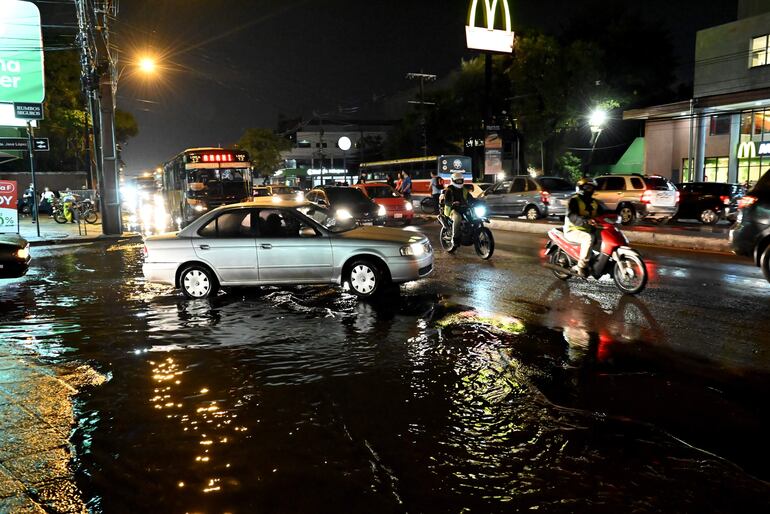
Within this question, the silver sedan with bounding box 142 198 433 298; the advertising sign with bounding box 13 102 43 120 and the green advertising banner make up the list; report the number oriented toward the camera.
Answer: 2

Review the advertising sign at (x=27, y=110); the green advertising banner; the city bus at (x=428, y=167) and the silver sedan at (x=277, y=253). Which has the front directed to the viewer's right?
the silver sedan

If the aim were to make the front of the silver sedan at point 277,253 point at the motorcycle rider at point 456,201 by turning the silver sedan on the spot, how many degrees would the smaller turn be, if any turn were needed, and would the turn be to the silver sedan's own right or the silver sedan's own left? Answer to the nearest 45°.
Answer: approximately 45° to the silver sedan's own left

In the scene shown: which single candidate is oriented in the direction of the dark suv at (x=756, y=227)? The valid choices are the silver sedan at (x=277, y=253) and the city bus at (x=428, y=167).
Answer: the silver sedan

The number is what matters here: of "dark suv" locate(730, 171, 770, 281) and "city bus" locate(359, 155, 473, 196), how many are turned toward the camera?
0

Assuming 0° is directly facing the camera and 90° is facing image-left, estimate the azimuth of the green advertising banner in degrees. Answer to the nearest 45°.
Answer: approximately 0°

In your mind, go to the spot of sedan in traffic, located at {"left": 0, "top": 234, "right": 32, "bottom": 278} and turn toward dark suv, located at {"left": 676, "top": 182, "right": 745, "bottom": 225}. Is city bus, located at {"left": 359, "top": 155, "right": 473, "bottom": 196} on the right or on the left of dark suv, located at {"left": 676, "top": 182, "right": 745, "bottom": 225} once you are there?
left

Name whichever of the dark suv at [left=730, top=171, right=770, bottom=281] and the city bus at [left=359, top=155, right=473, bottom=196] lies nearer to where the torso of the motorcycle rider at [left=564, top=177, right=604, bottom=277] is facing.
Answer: the dark suv

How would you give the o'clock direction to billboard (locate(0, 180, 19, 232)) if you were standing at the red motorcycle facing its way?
The billboard is roughly at 5 o'clock from the red motorcycle.

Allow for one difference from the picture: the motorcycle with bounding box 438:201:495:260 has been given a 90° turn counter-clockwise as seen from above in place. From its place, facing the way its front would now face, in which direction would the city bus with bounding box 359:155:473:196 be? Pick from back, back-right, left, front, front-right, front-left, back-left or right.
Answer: front-left

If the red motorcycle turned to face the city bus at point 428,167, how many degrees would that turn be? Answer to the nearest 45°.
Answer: approximately 135° to its left

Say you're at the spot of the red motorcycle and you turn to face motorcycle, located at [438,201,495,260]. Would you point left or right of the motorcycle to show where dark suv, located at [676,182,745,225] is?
right

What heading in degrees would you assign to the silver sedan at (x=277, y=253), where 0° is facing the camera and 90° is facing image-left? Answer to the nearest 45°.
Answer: approximately 270°
